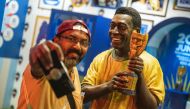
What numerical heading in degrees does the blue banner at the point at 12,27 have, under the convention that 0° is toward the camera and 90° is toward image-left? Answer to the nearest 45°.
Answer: approximately 0°

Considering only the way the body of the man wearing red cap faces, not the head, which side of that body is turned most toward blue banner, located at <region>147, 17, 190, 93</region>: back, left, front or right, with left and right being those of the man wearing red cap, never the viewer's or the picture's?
left

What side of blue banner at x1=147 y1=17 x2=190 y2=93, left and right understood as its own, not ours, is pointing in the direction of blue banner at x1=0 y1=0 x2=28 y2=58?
right

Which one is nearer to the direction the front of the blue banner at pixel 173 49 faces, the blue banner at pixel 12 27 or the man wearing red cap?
the man wearing red cap

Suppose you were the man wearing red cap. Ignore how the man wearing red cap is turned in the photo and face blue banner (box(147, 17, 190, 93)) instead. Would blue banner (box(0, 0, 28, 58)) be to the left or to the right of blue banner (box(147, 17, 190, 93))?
left

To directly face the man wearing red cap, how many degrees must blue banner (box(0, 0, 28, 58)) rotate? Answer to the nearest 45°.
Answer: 0° — it already faces them

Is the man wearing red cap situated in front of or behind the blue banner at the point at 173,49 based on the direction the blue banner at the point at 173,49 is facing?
in front

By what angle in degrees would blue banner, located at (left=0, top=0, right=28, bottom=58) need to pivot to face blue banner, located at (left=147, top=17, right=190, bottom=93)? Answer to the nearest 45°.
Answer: approximately 45° to its left

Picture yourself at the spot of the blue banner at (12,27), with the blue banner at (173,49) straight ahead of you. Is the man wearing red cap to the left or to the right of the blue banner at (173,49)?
right

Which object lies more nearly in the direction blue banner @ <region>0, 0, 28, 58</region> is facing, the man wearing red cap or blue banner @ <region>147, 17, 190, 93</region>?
the man wearing red cap

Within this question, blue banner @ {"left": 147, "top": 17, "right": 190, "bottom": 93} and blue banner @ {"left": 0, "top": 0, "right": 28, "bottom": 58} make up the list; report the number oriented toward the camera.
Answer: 2
